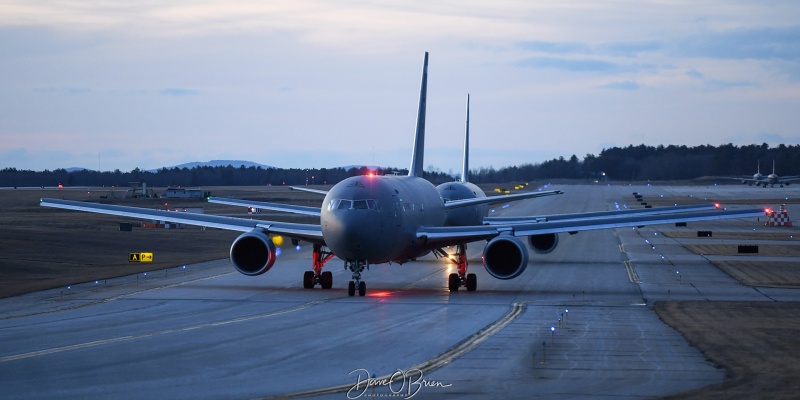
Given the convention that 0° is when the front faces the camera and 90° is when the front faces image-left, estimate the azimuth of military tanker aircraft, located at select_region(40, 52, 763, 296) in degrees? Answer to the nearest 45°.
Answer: approximately 0°
